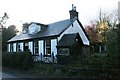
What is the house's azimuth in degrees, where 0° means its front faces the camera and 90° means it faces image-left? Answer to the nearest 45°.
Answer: approximately 45°

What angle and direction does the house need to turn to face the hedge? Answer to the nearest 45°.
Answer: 0° — it already faces it
